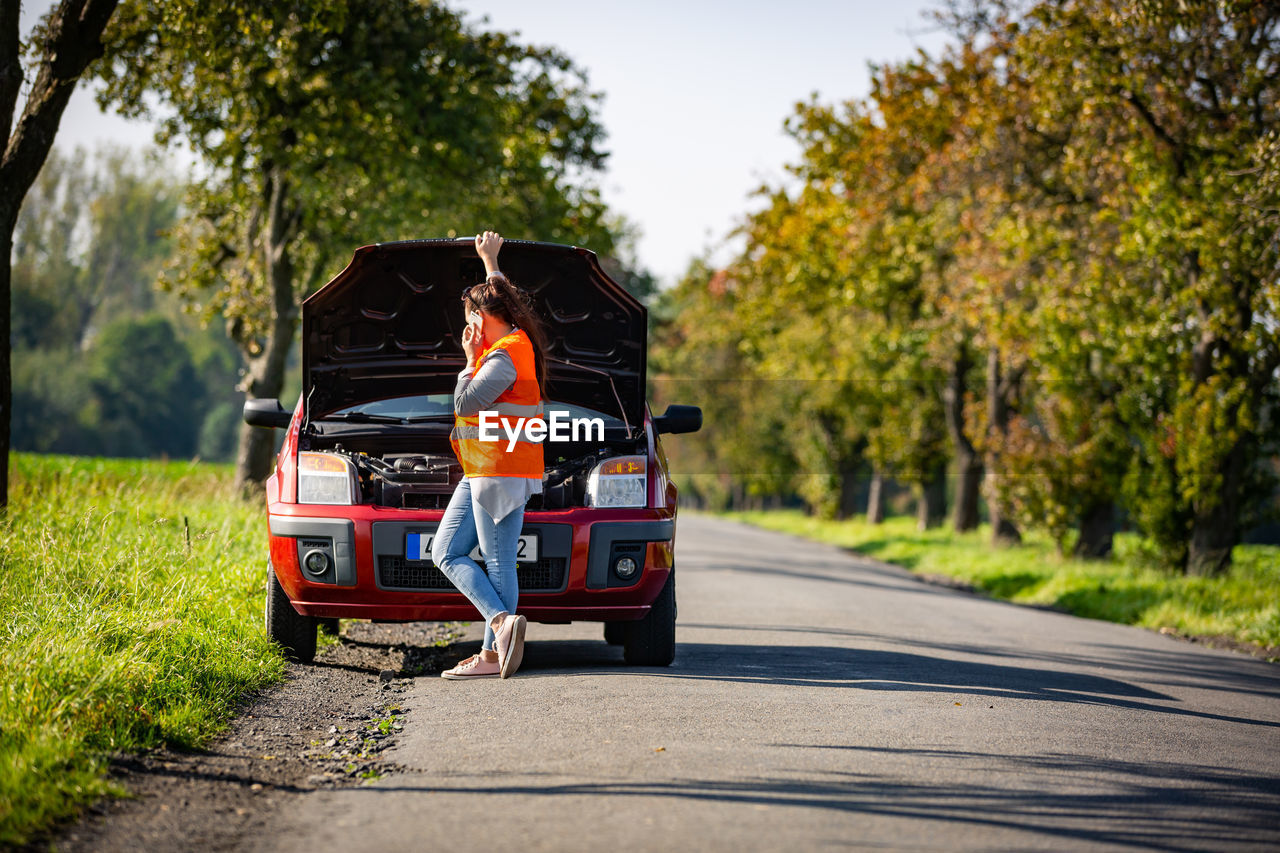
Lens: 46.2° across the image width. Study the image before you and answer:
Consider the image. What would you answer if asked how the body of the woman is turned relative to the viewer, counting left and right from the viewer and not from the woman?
facing to the left of the viewer

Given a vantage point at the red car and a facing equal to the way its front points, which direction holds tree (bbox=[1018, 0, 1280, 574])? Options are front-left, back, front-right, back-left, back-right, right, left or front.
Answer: back-left

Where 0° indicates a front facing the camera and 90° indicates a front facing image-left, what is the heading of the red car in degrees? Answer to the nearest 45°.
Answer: approximately 0°

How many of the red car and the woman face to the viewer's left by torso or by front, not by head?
1

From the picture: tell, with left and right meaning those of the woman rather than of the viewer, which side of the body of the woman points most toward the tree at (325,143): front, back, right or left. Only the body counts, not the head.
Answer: right

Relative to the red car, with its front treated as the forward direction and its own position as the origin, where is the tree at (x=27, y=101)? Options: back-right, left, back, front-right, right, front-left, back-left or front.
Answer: back-right

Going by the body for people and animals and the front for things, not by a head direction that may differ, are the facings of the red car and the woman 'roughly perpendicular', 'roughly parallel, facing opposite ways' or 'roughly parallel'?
roughly perpendicular

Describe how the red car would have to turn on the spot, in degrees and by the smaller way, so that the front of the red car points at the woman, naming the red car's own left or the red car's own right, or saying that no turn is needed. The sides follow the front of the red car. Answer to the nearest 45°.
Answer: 0° — it already faces them

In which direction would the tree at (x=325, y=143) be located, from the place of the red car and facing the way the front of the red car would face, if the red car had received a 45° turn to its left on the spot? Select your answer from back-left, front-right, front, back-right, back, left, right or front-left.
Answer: back-left
